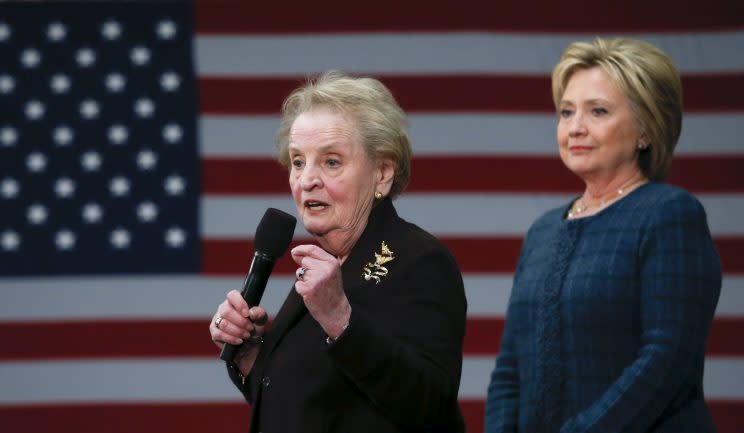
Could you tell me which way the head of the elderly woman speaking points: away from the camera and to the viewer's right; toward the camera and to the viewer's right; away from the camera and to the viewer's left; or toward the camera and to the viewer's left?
toward the camera and to the viewer's left

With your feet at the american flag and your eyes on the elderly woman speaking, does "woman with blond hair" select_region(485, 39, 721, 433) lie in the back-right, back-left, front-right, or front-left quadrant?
front-left

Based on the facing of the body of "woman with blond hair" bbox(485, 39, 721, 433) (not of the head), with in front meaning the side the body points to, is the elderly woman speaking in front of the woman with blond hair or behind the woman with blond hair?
in front

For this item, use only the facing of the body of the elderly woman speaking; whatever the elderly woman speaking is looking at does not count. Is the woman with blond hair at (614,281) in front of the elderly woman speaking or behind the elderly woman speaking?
behind

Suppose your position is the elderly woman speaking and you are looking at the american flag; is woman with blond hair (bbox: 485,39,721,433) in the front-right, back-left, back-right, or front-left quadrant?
front-right

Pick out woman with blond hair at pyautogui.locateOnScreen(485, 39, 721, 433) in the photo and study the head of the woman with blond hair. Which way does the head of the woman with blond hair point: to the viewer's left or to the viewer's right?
to the viewer's left

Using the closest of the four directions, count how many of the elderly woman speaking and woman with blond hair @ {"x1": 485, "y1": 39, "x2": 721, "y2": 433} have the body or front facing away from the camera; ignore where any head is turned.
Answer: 0

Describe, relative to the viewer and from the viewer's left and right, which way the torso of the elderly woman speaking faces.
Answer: facing the viewer and to the left of the viewer

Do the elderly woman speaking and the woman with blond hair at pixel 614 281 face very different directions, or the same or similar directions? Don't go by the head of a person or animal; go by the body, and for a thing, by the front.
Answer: same or similar directions

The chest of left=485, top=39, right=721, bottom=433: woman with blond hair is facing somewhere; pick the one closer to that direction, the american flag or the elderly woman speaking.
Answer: the elderly woman speaking
